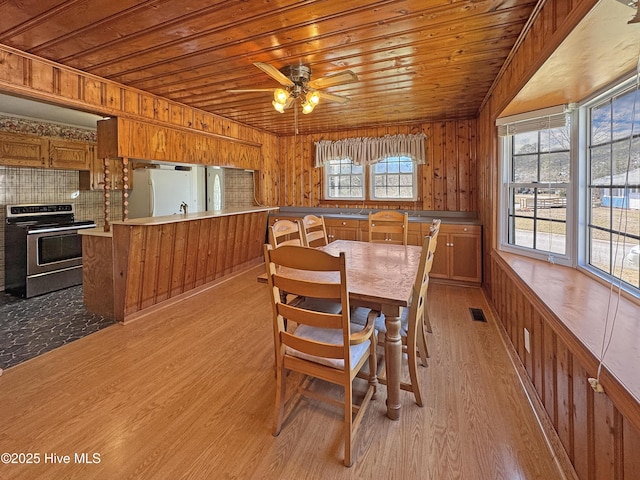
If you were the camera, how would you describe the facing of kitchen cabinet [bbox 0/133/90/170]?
facing the viewer and to the right of the viewer

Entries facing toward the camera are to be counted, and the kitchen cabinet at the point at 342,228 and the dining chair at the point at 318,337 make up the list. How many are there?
1

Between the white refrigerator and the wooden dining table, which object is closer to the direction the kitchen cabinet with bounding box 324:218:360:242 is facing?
the wooden dining table

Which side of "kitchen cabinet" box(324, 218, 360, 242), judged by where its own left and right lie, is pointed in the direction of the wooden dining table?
front

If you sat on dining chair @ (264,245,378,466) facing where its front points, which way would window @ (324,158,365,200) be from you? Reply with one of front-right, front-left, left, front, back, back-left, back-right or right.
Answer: front-left

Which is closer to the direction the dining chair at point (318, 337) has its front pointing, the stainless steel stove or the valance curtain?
the valance curtain

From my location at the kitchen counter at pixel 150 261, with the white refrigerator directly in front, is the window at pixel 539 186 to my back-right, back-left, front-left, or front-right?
back-right

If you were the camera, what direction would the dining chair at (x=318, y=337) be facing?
facing away from the viewer and to the right of the viewer
